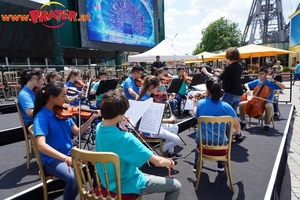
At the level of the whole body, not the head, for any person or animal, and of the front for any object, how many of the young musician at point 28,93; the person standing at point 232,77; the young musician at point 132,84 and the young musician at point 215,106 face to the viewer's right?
2

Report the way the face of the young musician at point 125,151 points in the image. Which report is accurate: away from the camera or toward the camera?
away from the camera

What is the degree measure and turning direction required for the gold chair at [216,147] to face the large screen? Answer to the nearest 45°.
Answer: approximately 45° to its left

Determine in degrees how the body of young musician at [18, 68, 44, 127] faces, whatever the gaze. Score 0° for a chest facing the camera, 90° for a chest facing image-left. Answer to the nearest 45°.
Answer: approximately 270°

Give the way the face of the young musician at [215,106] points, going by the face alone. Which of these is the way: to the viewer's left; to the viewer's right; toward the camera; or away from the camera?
away from the camera

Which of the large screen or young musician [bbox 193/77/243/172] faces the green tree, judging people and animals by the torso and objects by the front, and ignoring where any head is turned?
the young musician

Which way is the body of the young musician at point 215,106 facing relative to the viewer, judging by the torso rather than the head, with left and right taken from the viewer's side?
facing away from the viewer

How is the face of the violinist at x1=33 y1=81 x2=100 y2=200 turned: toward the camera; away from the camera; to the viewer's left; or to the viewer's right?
to the viewer's right

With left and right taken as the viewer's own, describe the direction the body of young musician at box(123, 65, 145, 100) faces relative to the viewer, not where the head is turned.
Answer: facing to the right of the viewer

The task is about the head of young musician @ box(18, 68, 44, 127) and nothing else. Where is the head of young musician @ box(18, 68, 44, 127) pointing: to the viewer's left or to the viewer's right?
to the viewer's right

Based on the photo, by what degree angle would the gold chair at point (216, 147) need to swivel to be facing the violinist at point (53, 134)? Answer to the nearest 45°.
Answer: approximately 135° to its left
